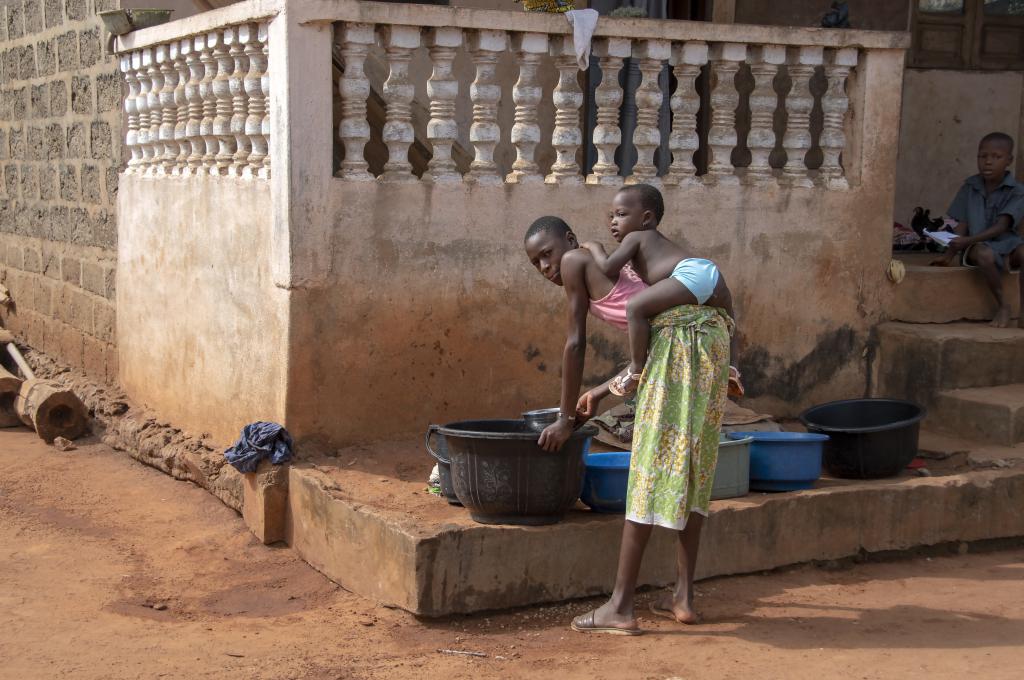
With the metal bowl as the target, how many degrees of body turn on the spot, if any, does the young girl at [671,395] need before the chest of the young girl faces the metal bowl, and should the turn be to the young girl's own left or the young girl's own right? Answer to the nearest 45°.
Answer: approximately 45° to the young girl's own right

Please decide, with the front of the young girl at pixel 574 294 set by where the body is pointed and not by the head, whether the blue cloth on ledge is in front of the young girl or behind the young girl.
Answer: in front

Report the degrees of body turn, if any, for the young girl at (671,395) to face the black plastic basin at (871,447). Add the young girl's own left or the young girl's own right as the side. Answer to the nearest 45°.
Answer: approximately 135° to the young girl's own right

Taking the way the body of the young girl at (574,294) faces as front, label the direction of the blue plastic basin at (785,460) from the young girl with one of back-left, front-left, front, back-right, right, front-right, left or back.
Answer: back-right

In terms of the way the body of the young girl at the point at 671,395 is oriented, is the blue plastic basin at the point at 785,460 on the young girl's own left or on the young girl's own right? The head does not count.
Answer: on the young girl's own right

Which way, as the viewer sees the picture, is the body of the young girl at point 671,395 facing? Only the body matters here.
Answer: to the viewer's left

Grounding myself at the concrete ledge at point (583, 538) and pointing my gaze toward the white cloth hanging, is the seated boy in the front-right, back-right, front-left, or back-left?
front-right

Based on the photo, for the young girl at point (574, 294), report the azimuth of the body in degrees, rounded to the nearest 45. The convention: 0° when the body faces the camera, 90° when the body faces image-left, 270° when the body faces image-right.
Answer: approximately 90°

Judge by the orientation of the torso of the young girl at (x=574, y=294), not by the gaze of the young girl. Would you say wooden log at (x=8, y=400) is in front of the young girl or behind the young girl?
in front

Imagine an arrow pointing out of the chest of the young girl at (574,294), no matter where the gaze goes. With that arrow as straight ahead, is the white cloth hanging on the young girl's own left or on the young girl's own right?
on the young girl's own right
